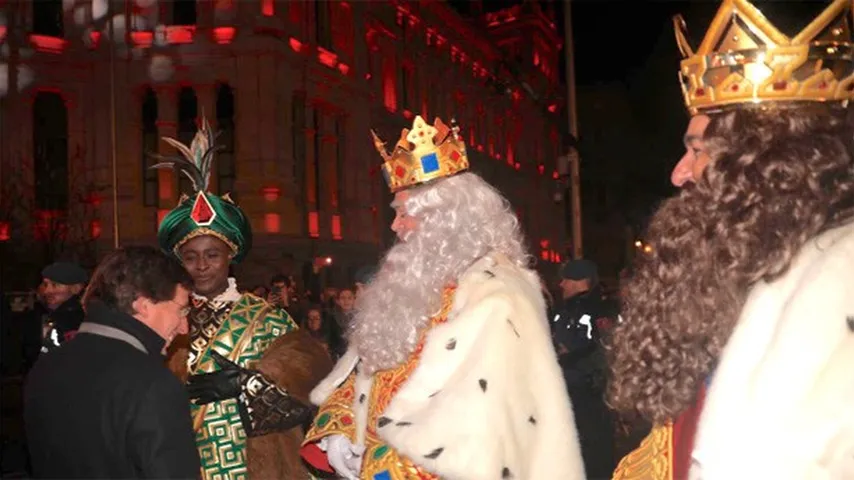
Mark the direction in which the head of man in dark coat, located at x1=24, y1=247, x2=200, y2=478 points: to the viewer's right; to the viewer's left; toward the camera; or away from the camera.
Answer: to the viewer's right

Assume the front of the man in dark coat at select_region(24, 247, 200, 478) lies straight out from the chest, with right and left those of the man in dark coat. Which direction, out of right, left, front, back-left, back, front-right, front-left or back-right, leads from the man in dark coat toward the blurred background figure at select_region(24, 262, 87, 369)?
front-left

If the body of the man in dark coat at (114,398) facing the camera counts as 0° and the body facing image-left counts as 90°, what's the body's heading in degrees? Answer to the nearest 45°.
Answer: approximately 225°
